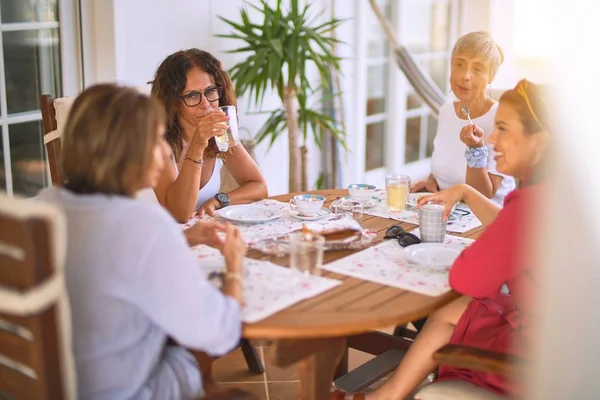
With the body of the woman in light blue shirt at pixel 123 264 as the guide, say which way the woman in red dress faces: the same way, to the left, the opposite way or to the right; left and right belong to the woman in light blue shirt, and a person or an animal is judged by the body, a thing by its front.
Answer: to the left

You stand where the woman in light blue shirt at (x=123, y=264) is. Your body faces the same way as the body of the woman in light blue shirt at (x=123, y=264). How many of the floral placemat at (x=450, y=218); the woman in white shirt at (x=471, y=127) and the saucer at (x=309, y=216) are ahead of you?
3

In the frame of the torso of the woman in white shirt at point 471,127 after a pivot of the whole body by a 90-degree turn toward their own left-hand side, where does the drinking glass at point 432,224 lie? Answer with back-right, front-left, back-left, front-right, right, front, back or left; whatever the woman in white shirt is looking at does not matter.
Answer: front-right

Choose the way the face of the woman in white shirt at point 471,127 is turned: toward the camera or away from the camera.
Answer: toward the camera

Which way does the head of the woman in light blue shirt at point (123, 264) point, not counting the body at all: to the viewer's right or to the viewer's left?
to the viewer's right

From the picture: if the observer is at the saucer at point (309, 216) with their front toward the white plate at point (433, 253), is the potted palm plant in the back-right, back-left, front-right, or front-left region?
back-left

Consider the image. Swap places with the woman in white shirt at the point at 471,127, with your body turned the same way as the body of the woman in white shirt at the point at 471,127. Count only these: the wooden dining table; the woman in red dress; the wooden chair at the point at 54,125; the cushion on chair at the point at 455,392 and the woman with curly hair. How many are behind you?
0

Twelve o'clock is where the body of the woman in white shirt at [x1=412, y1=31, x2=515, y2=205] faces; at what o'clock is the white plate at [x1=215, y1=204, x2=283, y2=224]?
The white plate is roughly at 12 o'clock from the woman in white shirt.

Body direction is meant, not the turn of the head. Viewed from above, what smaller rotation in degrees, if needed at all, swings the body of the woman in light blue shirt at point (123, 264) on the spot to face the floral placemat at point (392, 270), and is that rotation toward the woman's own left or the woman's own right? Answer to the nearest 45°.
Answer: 0° — they already face it

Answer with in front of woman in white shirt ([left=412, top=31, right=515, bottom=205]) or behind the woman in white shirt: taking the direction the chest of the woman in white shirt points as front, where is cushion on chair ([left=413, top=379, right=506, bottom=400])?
in front

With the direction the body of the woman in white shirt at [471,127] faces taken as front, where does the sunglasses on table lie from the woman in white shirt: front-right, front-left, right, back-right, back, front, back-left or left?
front-left

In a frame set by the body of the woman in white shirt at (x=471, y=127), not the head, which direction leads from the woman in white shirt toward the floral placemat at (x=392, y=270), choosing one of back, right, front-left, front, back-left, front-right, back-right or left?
front-left

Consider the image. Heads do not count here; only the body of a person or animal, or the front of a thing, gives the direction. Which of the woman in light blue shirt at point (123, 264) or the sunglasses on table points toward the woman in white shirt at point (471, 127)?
the woman in light blue shirt at point (123, 264)

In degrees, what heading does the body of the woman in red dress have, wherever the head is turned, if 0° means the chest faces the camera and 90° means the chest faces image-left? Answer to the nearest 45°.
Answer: approximately 90°

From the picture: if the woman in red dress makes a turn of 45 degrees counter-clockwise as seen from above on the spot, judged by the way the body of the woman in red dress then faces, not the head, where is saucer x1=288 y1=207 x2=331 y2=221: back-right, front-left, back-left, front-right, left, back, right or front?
right

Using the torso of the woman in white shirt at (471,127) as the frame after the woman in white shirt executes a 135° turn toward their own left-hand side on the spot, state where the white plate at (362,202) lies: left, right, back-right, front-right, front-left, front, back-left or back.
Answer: back-right

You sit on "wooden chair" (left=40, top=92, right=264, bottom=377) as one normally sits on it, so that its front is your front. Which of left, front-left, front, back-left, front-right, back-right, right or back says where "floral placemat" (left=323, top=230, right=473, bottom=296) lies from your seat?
front
